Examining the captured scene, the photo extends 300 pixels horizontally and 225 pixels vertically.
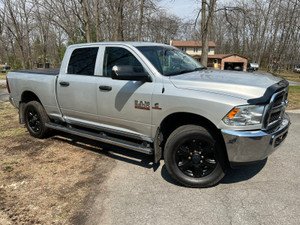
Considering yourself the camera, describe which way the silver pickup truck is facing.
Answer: facing the viewer and to the right of the viewer
